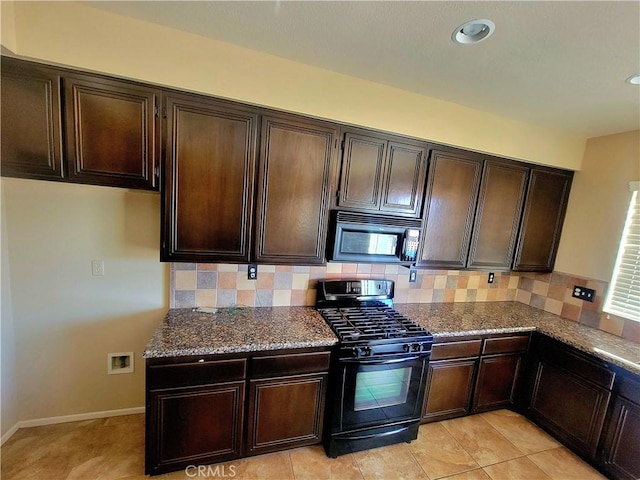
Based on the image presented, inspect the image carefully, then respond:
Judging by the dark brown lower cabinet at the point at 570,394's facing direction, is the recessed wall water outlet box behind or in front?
in front

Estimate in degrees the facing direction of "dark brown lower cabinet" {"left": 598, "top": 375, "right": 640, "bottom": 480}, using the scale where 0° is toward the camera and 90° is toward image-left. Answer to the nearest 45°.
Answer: approximately 45°

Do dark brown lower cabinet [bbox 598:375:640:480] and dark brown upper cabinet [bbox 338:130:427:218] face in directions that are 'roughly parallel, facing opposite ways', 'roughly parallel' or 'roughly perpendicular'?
roughly perpendicular

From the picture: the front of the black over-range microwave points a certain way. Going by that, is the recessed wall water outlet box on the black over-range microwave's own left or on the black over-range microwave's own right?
on the black over-range microwave's own right

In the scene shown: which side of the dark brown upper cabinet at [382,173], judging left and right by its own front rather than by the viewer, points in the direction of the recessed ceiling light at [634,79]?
left

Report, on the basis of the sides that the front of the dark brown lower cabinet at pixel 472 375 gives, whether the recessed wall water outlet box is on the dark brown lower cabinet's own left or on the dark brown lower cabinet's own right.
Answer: on the dark brown lower cabinet's own right

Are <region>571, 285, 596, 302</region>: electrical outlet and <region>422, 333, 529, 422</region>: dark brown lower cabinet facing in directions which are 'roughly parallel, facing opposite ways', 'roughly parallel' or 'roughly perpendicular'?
roughly perpendicular

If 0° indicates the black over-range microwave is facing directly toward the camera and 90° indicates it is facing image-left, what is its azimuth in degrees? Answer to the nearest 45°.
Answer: approximately 0°
